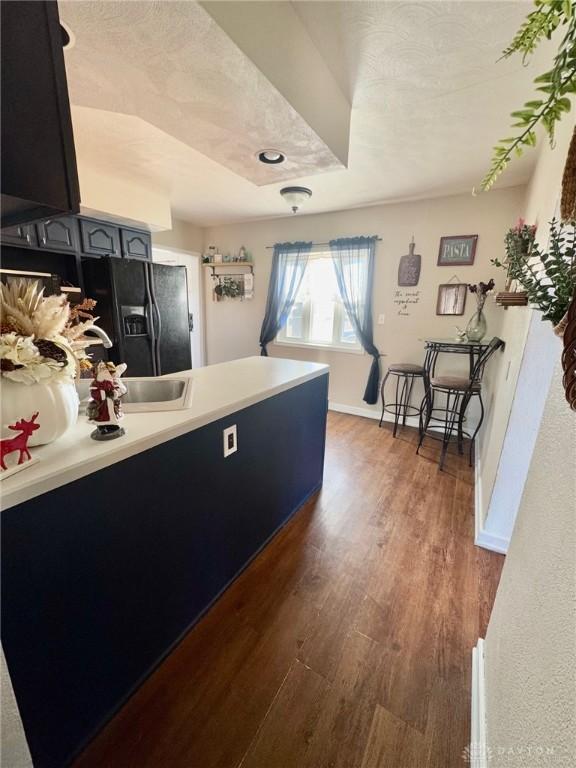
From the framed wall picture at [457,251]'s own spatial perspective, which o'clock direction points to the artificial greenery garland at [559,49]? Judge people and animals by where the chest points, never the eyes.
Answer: The artificial greenery garland is roughly at 12 o'clock from the framed wall picture.

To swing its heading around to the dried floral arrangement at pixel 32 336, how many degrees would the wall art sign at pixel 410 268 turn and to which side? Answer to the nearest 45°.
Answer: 0° — it already faces it

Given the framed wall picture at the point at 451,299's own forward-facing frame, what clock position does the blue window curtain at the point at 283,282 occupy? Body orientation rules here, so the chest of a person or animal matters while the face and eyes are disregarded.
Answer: The blue window curtain is roughly at 3 o'clock from the framed wall picture.

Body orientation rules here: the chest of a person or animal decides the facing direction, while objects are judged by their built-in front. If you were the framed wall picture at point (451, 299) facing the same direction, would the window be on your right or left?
on your right

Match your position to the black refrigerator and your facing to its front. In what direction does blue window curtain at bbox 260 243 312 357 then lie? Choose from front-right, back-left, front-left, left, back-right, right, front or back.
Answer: front-left
